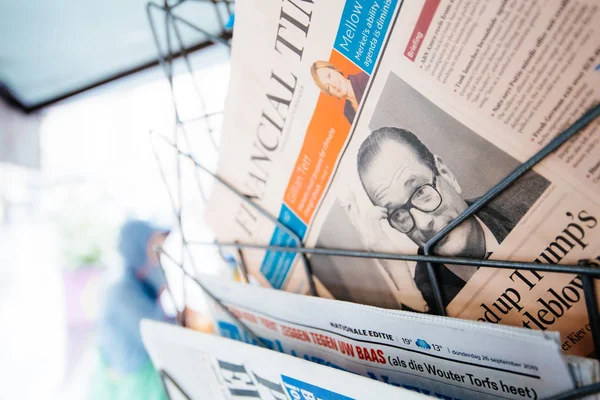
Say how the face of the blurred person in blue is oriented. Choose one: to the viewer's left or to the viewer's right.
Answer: to the viewer's right

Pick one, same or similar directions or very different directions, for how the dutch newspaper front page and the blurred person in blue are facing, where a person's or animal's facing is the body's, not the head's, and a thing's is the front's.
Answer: very different directions

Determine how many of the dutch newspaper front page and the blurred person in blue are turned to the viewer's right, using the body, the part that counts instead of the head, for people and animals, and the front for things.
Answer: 1

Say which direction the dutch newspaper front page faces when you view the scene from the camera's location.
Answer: facing the viewer and to the left of the viewer

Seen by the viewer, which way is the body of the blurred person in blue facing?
to the viewer's right
